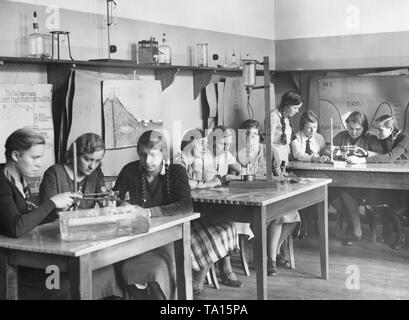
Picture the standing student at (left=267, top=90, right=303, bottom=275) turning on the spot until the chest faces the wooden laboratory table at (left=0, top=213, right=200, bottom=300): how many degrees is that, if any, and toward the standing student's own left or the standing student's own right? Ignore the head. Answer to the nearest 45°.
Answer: approximately 45° to the standing student's own right

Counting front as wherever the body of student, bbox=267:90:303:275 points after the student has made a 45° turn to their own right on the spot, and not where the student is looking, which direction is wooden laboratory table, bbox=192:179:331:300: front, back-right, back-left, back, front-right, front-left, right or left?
front

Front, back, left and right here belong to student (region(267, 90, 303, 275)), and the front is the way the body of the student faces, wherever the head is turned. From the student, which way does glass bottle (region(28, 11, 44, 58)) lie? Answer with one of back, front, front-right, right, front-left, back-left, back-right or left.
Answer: right

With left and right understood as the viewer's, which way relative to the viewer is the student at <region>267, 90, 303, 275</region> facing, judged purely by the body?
facing the viewer and to the right of the viewer

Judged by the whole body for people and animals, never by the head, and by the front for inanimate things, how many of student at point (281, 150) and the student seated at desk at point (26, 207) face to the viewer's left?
0

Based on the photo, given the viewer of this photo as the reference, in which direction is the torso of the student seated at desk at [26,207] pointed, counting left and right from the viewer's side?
facing to the right of the viewer

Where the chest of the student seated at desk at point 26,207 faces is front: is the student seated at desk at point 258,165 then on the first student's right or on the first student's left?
on the first student's left

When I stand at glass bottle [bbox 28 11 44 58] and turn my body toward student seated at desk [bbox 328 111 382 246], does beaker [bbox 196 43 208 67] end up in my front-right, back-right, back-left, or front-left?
front-left

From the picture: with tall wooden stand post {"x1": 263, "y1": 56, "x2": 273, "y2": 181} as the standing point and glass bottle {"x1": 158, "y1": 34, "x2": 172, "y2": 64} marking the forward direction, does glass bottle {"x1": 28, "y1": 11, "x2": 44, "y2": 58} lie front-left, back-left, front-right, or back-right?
front-left
